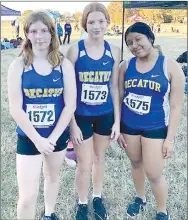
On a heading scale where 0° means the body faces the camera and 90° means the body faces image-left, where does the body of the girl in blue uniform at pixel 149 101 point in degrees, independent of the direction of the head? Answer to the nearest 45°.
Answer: approximately 45°

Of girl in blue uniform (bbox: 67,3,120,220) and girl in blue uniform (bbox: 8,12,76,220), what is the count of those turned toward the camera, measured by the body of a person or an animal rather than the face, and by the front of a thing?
2

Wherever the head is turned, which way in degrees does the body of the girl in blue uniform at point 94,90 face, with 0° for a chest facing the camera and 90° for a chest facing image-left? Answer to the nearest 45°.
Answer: approximately 0°

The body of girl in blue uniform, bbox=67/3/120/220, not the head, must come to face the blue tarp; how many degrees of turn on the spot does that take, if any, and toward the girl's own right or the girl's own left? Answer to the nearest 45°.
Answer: approximately 180°

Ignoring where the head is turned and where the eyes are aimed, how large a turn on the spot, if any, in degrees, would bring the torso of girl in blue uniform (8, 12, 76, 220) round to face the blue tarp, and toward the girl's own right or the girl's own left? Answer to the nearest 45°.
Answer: approximately 180°
